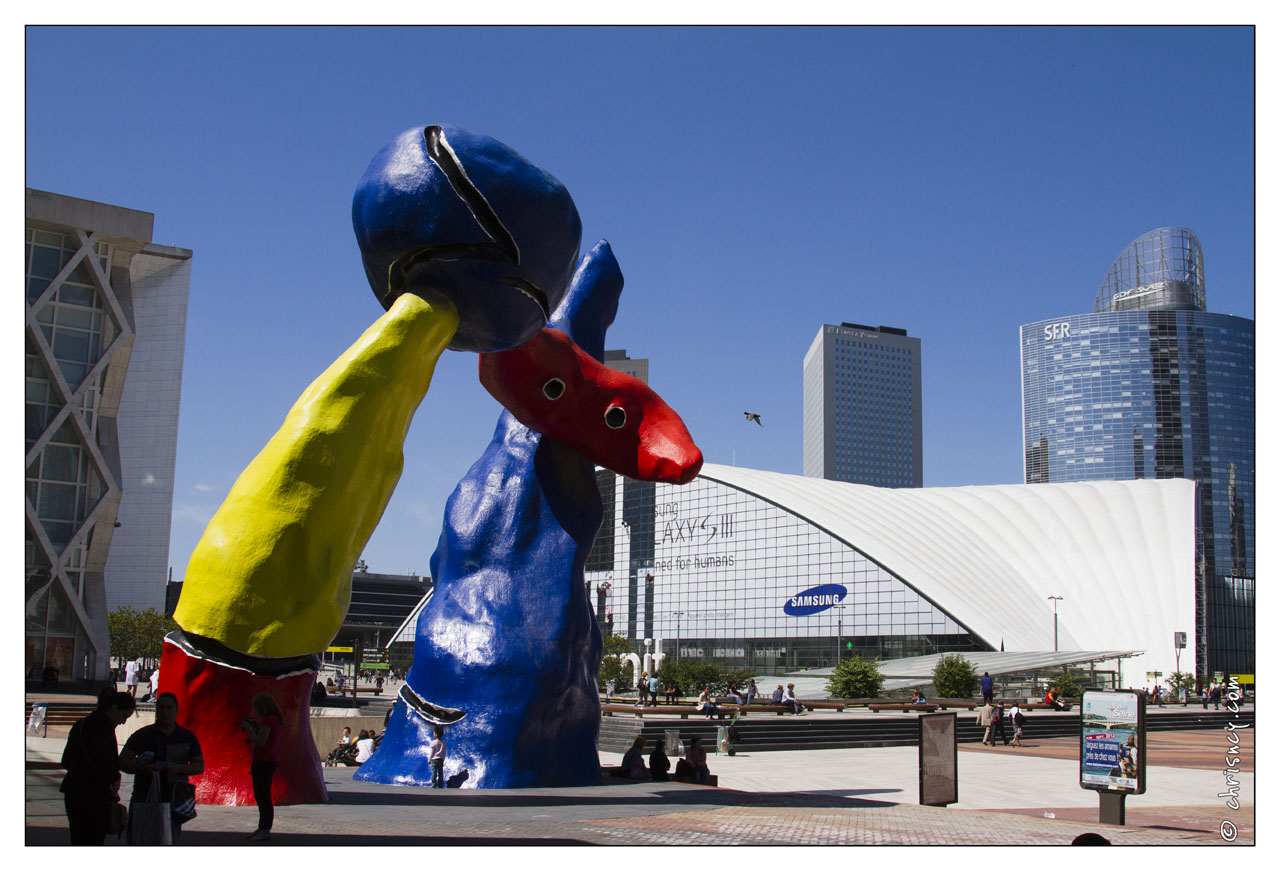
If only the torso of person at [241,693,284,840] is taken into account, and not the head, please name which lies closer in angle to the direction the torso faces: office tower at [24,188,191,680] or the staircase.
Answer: the office tower

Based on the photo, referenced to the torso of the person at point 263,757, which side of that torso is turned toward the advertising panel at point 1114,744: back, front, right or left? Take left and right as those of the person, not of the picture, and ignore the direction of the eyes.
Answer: back

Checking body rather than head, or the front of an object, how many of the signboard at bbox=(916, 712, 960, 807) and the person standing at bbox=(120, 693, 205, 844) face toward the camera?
2

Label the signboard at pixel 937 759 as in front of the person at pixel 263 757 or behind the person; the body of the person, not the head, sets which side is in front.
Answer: behind

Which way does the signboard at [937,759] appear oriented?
toward the camera

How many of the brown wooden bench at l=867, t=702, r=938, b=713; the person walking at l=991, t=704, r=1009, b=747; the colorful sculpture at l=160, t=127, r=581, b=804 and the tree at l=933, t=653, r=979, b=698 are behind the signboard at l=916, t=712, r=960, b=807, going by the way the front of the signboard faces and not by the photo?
3
